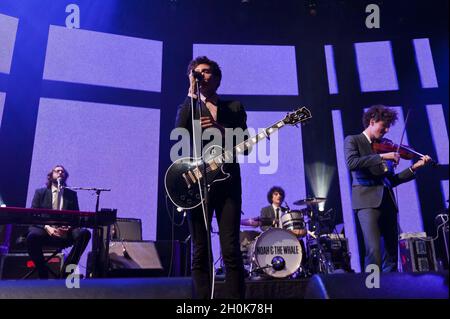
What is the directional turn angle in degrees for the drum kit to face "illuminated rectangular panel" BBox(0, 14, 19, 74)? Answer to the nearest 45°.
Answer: approximately 90° to its right

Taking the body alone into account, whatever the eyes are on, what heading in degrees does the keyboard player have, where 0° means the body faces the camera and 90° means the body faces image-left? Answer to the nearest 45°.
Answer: approximately 0°

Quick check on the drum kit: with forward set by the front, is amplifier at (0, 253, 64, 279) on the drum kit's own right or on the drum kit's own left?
on the drum kit's own right

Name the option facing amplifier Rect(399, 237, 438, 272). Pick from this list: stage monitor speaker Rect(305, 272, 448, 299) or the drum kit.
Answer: the stage monitor speaker

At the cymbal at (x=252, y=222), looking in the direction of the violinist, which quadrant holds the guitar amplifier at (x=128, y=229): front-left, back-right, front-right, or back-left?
back-right

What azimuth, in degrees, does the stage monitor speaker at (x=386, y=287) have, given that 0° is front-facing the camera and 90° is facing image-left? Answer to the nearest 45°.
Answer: approximately 180°

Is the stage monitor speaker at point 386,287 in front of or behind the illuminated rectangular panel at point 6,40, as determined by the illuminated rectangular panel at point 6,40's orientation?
in front

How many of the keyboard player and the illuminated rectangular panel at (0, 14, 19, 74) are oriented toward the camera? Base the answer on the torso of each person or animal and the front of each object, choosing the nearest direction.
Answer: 2
